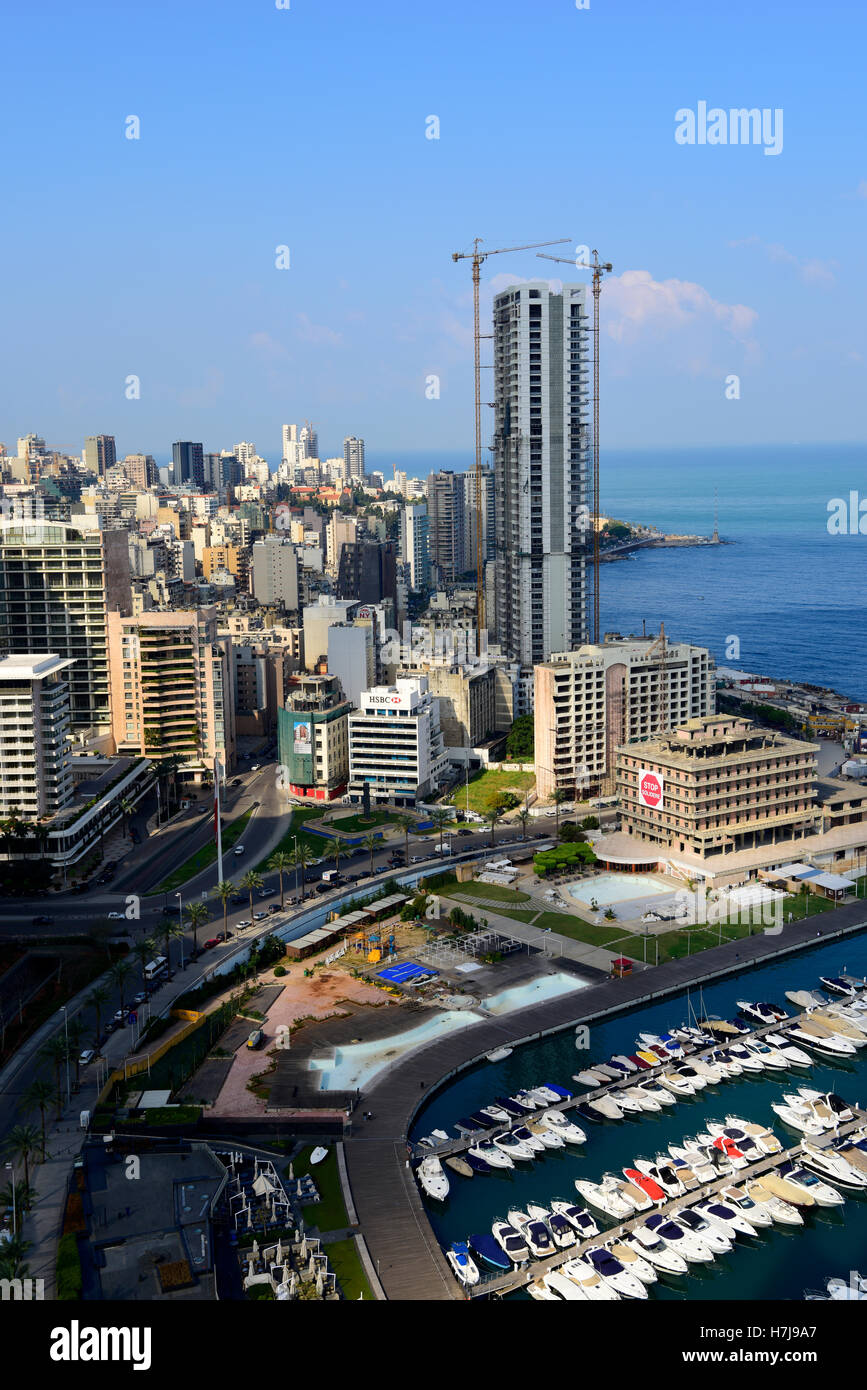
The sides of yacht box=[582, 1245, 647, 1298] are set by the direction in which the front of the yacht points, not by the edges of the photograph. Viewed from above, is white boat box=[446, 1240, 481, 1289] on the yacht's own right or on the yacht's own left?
on the yacht's own right

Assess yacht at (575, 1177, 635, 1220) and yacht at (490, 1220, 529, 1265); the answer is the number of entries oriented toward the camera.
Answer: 0

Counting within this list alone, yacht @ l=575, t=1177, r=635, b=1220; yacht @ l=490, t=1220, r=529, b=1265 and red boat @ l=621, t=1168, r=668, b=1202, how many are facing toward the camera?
0

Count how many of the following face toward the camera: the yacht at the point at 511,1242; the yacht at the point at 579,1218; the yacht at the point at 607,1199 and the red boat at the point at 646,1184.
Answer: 0

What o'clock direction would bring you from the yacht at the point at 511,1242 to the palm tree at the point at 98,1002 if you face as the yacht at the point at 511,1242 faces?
The palm tree is roughly at 12 o'clock from the yacht.

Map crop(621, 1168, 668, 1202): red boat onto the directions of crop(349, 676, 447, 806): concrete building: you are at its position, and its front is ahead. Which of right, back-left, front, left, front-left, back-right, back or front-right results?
front

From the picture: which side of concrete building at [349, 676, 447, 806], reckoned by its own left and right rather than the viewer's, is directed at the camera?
front

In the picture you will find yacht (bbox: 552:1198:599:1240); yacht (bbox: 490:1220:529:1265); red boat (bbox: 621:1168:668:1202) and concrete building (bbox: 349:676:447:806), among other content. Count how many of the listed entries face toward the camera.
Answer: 1

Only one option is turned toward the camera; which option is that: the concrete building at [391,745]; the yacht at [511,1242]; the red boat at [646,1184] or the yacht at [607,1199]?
the concrete building

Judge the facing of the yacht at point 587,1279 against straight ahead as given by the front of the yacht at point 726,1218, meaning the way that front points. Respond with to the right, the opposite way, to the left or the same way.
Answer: the same way

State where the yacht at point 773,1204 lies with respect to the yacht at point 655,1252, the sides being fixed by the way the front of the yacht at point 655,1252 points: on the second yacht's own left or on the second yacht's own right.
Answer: on the second yacht's own left
